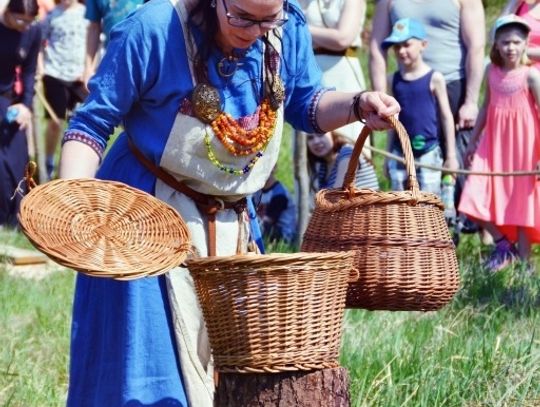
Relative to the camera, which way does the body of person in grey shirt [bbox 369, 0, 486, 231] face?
toward the camera

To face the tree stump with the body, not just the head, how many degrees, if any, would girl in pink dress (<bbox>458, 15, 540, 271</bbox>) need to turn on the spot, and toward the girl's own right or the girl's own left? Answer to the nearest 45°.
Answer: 0° — they already face it

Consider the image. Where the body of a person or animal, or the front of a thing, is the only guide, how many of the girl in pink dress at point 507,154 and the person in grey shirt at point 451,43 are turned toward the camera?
2

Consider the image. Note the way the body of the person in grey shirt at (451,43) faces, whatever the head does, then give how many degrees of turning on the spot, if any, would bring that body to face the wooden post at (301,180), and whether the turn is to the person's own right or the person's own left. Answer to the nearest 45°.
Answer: approximately 45° to the person's own right

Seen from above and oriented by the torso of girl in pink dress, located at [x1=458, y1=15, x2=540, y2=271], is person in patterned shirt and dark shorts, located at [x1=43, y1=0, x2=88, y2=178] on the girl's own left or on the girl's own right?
on the girl's own right

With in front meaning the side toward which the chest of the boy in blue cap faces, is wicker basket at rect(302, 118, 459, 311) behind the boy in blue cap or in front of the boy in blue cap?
in front

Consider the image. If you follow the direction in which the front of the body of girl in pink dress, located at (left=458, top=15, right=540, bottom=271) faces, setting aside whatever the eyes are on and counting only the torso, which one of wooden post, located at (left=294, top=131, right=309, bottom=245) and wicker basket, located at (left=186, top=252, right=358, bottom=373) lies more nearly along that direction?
the wicker basket

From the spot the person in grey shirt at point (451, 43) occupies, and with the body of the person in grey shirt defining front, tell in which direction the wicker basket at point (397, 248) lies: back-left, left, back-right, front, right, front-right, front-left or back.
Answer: front

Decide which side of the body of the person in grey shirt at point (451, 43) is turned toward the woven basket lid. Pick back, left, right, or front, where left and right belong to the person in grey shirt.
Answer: front
